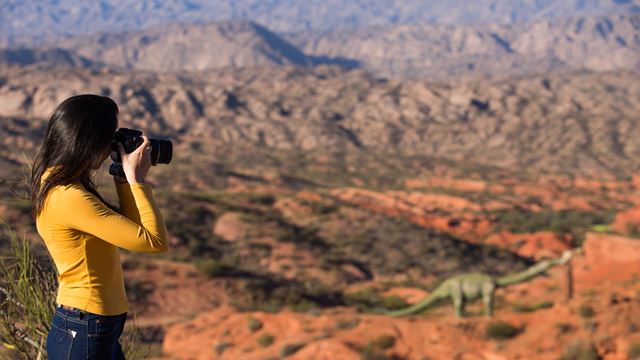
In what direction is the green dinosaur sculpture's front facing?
to the viewer's right

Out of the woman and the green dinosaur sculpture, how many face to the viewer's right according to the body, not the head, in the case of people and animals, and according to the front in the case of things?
2

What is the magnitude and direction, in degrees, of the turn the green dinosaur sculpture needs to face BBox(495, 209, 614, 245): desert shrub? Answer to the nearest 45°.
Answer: approximately 90° to its left

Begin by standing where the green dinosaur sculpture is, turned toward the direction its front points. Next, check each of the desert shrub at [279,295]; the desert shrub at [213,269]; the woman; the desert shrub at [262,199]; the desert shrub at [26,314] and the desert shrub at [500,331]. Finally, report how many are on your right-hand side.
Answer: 3

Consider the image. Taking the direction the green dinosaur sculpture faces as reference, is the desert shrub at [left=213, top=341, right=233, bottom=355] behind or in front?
behind

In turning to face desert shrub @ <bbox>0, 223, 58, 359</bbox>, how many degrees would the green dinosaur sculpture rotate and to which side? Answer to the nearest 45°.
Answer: approximately 90° to its right

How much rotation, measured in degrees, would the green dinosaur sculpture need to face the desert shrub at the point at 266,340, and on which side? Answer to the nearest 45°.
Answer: approximately 180°

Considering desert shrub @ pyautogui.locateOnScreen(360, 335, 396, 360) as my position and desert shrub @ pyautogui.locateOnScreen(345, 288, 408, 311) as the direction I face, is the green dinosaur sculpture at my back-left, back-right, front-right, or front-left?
front-right

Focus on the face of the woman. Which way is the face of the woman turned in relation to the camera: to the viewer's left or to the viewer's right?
to the viewer's right

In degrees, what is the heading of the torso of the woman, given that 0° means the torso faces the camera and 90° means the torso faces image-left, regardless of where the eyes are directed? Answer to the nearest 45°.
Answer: approximately 270°

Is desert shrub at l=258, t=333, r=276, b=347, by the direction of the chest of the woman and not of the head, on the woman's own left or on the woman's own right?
on the woman's own left

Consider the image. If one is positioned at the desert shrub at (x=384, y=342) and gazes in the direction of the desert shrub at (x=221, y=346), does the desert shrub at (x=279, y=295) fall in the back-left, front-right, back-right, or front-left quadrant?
front-right

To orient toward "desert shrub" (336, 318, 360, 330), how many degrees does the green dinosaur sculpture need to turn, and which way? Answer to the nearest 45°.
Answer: approximately 180°
